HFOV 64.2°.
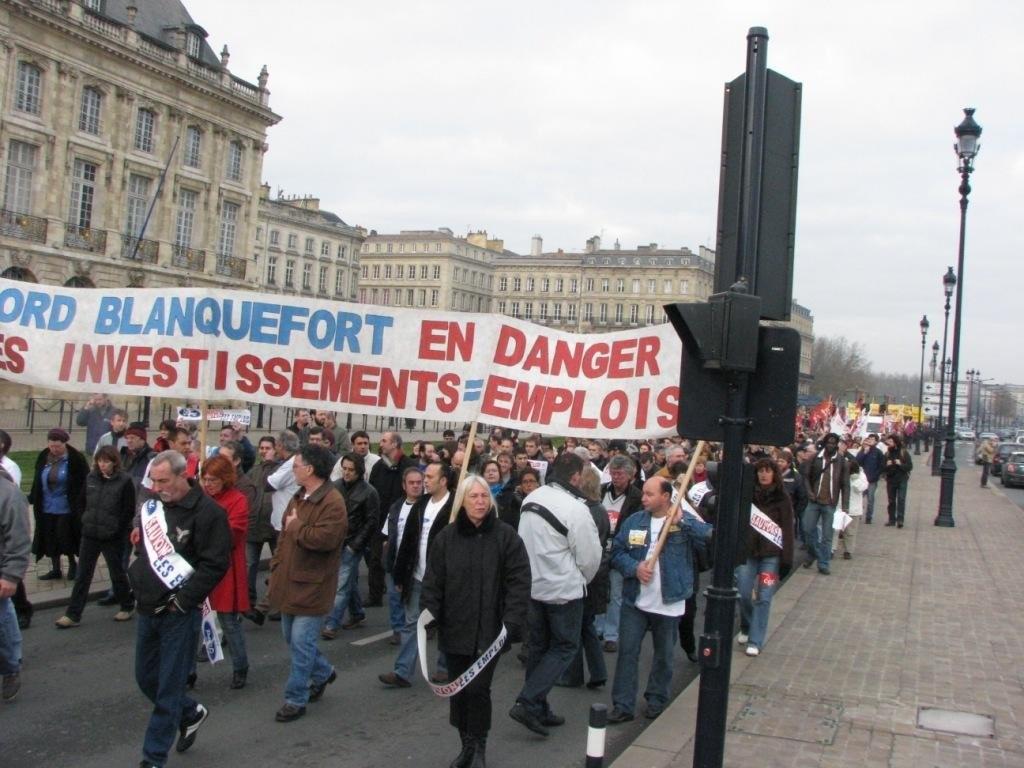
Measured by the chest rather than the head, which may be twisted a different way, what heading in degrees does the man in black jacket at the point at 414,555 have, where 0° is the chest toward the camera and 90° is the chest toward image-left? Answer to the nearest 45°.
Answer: approximately 45°

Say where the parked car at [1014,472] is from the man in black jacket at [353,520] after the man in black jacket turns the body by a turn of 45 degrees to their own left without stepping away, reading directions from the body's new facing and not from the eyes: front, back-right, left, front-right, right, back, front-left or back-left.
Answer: back-left

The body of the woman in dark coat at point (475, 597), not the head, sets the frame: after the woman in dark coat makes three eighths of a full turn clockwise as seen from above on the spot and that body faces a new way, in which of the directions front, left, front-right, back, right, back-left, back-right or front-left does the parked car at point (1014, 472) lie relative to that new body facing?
right

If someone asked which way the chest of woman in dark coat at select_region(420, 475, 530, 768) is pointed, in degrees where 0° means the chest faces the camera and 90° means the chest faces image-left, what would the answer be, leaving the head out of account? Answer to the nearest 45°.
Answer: approximately 0°

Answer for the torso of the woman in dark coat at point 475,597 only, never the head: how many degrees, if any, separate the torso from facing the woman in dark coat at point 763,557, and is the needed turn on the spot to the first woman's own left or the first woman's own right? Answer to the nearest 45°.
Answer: approximately 135° to the first woman's own left

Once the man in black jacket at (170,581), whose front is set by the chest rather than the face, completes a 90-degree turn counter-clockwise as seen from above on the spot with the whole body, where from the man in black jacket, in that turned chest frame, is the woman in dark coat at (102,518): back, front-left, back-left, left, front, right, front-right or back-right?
back-left

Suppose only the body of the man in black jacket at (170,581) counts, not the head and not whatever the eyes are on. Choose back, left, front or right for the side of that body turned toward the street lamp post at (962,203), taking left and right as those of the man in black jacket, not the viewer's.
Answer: back

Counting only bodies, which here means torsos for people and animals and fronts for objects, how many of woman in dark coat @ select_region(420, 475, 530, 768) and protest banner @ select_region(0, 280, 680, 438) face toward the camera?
2

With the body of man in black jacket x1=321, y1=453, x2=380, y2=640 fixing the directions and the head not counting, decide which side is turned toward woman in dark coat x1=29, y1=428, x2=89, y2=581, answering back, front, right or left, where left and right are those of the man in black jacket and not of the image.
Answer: right

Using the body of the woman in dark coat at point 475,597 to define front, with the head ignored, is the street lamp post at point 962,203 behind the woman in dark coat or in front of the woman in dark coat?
behind

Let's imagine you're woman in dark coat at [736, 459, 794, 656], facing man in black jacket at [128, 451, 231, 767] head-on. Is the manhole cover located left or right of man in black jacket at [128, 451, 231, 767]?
left
